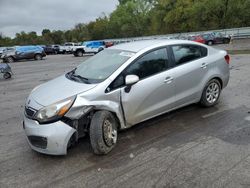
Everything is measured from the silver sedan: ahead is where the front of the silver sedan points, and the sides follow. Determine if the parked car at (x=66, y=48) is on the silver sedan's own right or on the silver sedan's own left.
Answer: on the silver sedan's own right

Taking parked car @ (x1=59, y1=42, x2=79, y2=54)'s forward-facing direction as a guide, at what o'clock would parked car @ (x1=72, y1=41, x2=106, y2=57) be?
parked car @ (x1=72, y1=41, x2=106, y2=57) is roughly at 10 o'clock from parked car @ (x1=59, y1=42, x2=79, y2=54).

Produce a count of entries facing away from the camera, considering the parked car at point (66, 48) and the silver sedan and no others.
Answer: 0

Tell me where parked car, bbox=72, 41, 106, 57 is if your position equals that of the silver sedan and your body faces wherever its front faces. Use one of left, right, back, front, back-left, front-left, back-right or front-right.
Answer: back-right

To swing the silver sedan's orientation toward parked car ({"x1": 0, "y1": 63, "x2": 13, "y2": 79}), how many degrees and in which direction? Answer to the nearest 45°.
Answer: approximately 90° to its right

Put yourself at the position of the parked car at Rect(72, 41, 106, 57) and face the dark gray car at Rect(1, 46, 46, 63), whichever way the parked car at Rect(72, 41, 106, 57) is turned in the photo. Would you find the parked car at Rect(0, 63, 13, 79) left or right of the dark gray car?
left

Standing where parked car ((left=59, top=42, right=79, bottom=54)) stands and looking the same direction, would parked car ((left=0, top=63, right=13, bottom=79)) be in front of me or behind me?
in front

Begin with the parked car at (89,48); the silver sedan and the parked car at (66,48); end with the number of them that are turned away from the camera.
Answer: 0

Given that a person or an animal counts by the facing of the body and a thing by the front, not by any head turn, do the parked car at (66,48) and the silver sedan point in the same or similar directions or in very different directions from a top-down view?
same or similar directions

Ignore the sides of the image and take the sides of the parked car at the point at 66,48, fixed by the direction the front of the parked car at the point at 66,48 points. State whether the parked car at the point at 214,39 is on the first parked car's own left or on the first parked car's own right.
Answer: on the first parked car's own left

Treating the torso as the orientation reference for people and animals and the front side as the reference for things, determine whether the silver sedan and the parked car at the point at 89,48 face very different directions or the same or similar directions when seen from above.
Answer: same or similar directions

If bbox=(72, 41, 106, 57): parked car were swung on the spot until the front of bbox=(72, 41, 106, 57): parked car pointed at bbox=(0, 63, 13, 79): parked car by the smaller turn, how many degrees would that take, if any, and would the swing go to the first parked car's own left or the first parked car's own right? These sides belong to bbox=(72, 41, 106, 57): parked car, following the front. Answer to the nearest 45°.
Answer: approximately 45° to the first parked car's own left

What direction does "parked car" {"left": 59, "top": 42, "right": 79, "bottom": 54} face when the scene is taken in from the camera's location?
facing the viewer and to the left of the viewer

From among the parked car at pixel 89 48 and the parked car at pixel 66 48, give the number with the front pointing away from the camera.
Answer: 0

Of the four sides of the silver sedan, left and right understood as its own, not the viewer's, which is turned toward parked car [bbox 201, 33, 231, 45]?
back
